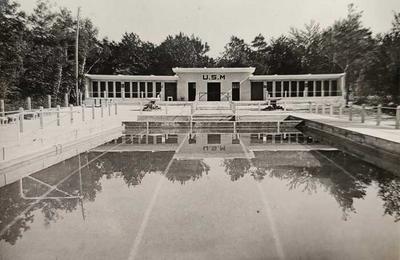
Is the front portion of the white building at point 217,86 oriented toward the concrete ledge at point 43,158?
yes

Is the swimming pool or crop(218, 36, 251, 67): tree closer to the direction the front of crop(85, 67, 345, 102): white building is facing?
the swimming pool

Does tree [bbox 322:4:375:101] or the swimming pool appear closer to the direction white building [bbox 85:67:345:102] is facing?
the swimming pool

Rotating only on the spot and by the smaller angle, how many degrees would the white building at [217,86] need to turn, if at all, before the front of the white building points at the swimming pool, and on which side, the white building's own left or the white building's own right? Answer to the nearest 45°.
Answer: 0° — it already faces it

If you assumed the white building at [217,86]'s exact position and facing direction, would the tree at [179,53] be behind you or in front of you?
behind

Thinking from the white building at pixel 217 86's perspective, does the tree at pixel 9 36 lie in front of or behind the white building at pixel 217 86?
in front

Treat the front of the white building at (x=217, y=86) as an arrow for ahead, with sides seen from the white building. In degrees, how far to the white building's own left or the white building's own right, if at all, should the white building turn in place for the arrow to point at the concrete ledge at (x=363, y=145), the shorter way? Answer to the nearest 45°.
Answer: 0° — it already faces it

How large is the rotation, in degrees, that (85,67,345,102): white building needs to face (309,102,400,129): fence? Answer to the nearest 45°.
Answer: approximately 45° to its left

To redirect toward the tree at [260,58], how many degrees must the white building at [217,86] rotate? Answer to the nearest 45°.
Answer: approximately 135° to its left

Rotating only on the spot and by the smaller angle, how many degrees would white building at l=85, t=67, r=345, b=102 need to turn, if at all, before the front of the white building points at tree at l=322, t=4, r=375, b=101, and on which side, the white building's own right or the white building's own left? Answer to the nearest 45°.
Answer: approximately 45° to the white building's own left
